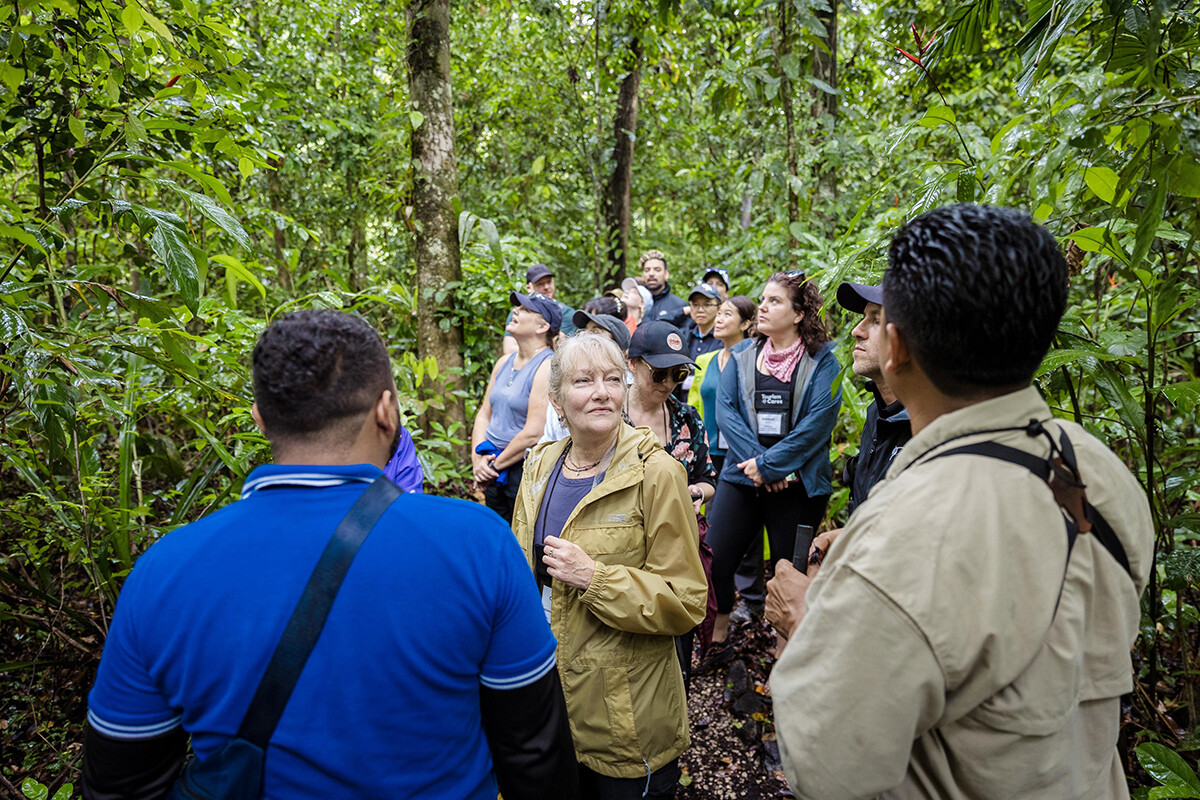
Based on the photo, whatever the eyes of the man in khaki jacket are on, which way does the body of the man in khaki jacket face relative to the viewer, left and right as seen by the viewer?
facing away from the viewer and to the left of the viewer

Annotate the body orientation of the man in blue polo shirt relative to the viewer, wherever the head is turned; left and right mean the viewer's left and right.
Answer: facing away from the viewer

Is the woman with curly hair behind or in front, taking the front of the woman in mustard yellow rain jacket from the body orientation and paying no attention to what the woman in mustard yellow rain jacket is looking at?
behind

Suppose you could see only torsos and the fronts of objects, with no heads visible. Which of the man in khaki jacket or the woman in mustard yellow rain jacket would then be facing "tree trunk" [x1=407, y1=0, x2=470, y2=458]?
the man in khaki jacket

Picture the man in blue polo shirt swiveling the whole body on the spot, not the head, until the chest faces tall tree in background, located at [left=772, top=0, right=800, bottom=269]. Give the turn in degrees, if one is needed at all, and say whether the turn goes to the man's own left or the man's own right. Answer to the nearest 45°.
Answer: approximately 45° to the man's own right

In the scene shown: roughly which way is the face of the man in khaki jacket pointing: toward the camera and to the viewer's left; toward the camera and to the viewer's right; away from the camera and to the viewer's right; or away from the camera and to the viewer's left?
away from the camera and to the viewer's left

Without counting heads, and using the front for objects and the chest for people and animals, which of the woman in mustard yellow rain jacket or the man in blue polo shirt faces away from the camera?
the man in blue polo shirt

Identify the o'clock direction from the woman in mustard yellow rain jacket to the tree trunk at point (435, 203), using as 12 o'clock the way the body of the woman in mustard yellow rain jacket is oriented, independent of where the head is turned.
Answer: The tree trunk is roughly at 4 o'clock from the woman in mustard yellow rain jacket.

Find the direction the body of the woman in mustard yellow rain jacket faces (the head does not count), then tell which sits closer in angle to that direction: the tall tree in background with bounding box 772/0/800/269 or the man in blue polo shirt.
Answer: the man in blue polo shirt
